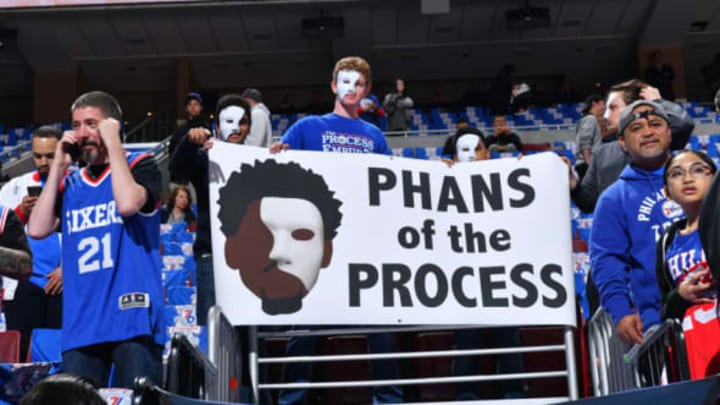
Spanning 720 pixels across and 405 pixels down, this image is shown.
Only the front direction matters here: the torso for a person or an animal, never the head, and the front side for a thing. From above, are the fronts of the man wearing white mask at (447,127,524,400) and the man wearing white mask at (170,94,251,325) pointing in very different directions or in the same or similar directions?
same or similar directions

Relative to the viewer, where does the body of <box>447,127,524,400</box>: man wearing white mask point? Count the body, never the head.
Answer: toward the camera

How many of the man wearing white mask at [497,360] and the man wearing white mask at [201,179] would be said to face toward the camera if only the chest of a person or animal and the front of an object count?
2

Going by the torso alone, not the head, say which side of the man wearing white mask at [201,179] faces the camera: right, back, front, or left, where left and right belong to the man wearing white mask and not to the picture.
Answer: front

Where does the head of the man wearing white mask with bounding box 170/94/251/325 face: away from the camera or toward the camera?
toward the camera

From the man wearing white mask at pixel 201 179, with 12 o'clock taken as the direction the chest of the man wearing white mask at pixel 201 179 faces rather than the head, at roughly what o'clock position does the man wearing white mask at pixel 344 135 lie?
the man wearing white mask at pixel 344 135 is roughly at 9 o'clock from the man wearing white mask at pixel 201 179.

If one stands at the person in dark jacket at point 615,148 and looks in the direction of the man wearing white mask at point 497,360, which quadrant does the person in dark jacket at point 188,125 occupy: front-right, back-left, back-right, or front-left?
front-right

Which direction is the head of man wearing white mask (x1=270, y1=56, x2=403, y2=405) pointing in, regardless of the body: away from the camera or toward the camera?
toward the camera

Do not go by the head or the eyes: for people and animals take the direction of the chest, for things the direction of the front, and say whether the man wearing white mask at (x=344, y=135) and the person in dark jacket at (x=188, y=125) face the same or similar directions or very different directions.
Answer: same or similar directions

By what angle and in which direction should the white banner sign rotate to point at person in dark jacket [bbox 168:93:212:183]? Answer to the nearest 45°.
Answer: approximately 135° to its right

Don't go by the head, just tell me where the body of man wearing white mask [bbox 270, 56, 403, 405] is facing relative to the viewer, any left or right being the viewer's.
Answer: facing the viewer
